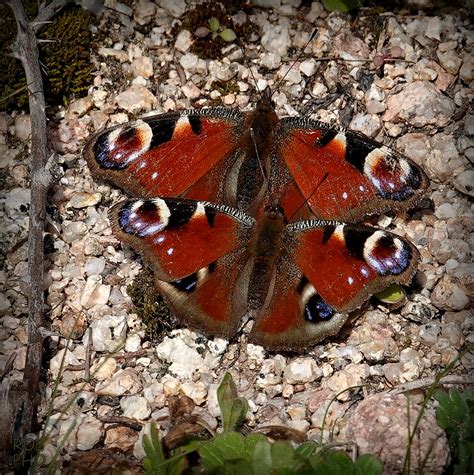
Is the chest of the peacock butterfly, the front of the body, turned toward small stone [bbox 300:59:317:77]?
yes

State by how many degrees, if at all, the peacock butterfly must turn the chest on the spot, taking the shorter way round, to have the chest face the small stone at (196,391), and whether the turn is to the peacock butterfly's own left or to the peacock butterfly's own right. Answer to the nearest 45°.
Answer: approximately 180°

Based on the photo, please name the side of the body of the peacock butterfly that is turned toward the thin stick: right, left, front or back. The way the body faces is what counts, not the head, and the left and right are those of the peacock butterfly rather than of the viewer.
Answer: left

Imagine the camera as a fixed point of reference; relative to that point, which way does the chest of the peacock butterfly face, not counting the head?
away from the camera

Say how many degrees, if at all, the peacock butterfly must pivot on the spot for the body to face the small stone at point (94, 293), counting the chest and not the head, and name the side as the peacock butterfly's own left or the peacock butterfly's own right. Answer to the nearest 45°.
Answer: approximately 90° to the peacock butterfly's own left

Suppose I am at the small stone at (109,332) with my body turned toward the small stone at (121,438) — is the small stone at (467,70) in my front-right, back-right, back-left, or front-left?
back-left

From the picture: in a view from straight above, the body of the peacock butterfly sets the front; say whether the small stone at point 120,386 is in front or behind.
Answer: behind

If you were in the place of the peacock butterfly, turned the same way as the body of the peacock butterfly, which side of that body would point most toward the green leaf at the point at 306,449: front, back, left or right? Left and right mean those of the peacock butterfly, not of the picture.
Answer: back

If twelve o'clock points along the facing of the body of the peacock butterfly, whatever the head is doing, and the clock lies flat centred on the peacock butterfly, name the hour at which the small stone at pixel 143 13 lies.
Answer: The small stone is roughly at 11 o'clock from the peacock butterfly.
